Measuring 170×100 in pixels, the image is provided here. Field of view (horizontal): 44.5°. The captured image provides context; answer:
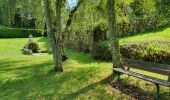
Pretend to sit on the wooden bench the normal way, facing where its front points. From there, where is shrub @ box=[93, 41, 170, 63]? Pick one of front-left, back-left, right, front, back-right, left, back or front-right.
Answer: back-right

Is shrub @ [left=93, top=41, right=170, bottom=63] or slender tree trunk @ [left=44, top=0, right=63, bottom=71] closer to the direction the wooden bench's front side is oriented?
the slender tree trunk

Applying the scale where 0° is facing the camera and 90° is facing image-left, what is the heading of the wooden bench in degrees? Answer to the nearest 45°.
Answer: approximately 45°

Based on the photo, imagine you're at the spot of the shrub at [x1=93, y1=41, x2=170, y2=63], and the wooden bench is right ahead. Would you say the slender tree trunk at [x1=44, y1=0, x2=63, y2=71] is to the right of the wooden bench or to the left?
right
